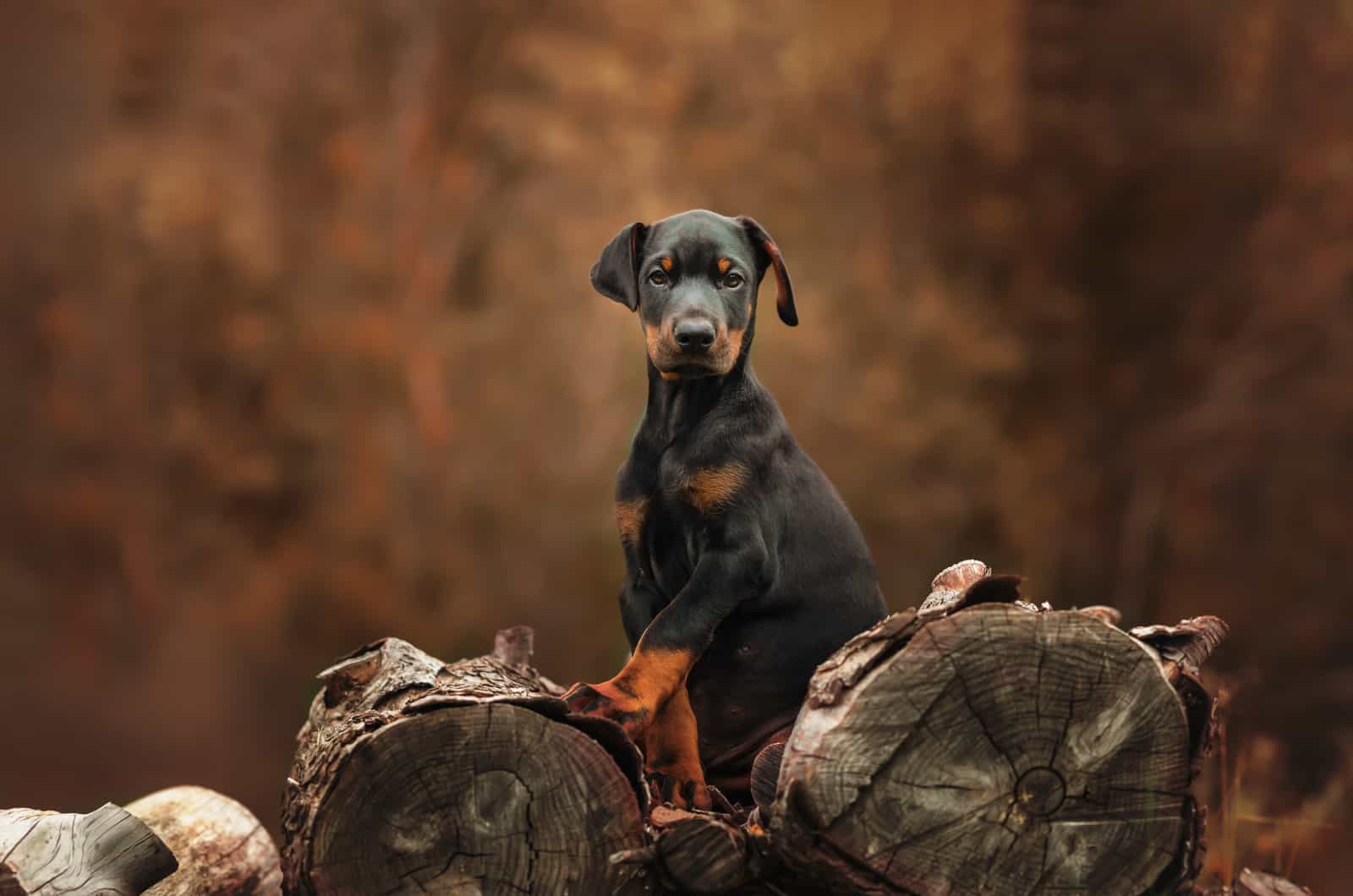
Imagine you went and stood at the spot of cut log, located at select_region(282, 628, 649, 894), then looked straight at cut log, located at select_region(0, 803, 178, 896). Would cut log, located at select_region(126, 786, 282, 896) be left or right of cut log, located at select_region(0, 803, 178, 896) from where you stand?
right

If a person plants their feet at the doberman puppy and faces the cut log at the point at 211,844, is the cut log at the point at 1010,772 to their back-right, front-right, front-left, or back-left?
back-left

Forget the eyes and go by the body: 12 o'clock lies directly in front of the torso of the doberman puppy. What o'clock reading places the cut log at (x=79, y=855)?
The cut log is roughly at 1 o'clock from the doberman puppy.

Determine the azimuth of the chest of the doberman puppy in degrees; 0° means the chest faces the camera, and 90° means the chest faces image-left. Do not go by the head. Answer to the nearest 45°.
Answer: approximately 45°

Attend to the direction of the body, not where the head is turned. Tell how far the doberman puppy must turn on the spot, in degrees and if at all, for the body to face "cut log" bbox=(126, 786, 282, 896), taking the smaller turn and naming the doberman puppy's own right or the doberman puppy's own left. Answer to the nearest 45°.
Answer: approximately 90° to the doberman puppy's own right

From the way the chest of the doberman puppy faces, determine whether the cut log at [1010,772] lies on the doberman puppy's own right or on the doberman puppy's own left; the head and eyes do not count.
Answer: on the doberman puppy's own left

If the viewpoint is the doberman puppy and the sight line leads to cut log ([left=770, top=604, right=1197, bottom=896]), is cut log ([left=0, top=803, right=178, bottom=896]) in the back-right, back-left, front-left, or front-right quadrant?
back-right
